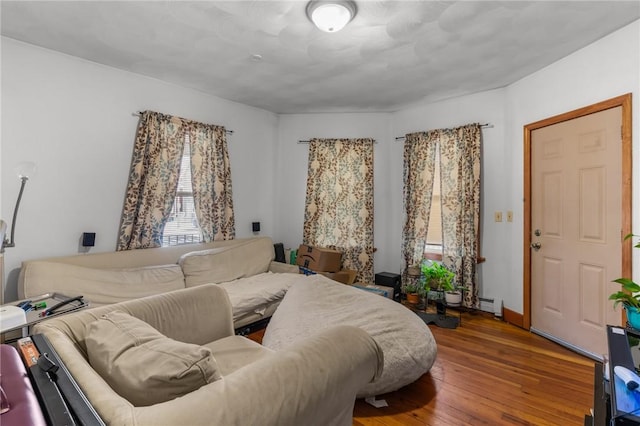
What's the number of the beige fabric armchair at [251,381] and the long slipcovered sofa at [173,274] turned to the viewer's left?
0

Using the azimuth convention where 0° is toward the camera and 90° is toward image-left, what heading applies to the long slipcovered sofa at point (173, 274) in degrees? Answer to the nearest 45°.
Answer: approximately 315°

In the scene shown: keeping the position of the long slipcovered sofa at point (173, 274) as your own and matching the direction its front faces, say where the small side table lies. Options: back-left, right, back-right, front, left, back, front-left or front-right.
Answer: right
